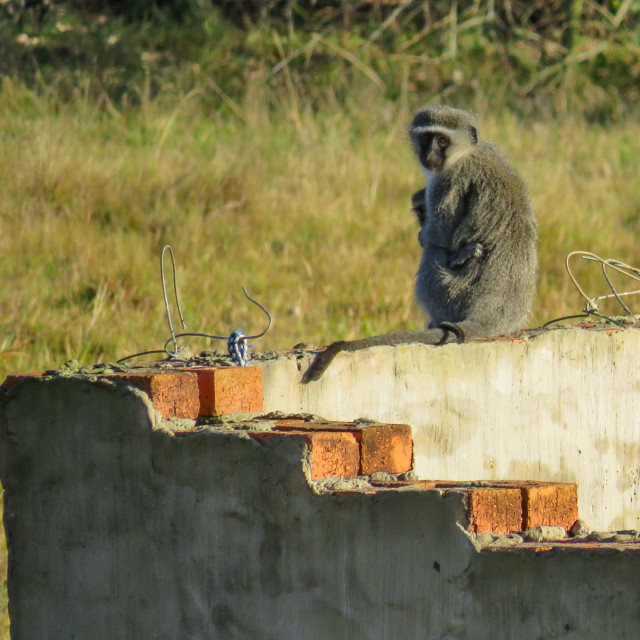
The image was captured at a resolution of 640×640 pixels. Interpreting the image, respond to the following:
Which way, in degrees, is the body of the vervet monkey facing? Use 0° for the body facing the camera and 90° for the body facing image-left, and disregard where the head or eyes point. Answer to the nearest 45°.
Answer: approximately 90°

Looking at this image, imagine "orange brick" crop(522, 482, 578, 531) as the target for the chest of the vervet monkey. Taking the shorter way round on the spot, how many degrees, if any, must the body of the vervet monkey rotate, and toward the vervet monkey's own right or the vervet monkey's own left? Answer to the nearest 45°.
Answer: approximately 90° to the vervet monkey's own left

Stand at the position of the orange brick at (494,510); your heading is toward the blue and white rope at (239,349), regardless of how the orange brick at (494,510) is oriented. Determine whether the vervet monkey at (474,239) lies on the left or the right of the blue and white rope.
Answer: right
